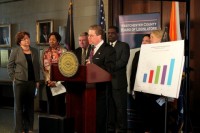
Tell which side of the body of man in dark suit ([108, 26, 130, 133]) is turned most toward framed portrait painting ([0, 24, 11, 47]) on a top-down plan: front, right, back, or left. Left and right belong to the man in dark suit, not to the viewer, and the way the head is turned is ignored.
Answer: right

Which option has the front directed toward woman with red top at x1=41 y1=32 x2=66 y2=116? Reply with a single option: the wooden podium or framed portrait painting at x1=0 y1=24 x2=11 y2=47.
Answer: the framed portrait painting

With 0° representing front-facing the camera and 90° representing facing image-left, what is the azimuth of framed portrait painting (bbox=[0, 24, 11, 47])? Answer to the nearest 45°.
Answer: approximately 0°

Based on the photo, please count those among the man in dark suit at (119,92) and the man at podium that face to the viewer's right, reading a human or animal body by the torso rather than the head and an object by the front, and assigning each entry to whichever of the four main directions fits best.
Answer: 0

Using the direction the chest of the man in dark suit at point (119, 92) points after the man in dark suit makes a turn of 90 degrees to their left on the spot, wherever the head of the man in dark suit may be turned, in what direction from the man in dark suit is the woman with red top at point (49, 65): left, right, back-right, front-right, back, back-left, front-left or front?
back-right

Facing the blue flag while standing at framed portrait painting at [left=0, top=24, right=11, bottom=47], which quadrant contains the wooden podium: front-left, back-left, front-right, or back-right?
front-right

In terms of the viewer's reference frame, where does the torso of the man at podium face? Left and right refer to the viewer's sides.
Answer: facing the viewer and to the left of the viewer

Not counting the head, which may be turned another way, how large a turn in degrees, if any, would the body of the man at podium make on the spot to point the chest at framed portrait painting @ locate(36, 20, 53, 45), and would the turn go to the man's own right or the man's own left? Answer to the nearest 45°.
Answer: approximately 135° to the man's own right

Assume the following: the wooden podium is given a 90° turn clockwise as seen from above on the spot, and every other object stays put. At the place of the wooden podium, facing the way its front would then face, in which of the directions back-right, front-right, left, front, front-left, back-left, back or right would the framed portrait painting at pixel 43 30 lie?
front-right

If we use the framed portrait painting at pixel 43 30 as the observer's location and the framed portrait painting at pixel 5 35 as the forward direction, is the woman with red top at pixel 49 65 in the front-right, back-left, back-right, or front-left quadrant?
back-left

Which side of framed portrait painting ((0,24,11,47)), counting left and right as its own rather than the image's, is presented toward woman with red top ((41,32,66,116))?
front

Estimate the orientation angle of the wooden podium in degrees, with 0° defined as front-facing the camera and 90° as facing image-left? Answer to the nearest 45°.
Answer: approximately 45°

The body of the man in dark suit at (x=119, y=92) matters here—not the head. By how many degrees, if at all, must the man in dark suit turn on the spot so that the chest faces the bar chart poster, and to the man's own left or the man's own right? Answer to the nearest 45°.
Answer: approximately 45° to the man's own left

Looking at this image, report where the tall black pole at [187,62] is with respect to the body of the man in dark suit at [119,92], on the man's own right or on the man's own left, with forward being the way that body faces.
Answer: on the man's own left
